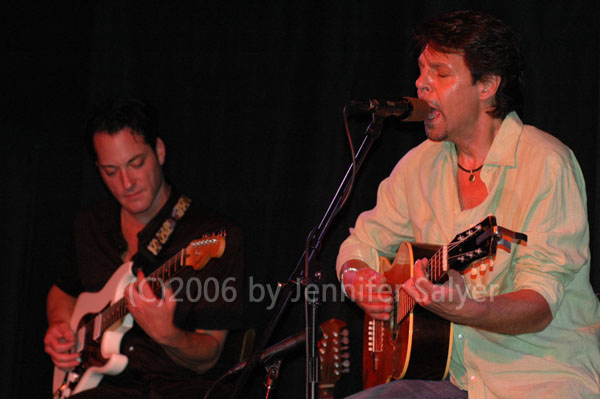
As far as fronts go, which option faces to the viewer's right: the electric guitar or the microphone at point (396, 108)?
the microphone

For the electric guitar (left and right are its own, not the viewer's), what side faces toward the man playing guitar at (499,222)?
left

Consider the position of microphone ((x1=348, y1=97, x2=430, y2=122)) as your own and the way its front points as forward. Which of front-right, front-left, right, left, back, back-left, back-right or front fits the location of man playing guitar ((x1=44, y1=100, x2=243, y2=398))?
back-left

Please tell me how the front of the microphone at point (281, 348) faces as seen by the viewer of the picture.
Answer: facing to the right of the viewer

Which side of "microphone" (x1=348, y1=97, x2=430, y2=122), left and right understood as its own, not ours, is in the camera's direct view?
right

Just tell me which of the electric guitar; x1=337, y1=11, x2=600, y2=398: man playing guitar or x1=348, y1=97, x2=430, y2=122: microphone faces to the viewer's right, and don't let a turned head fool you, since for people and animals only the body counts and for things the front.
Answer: the microphone

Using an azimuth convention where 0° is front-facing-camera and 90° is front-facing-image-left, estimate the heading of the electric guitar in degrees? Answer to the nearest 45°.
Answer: approximately 45°

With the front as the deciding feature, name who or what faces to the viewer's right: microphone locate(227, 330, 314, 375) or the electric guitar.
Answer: the microphone

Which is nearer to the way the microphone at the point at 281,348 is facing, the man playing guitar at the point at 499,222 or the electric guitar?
the man playing guitar

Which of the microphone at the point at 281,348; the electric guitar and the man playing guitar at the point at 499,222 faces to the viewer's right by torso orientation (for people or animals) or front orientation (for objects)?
the microphone

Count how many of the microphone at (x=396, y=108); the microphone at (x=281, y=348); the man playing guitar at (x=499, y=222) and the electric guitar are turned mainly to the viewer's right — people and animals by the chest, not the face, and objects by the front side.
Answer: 2

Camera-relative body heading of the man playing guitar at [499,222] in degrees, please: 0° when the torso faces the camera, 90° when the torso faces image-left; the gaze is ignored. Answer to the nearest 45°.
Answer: approximately 45°
